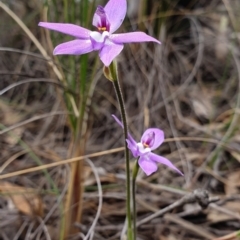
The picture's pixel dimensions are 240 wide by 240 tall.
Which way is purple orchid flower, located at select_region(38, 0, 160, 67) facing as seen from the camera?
toward the camera

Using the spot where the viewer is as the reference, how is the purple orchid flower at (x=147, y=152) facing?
facing the viewer

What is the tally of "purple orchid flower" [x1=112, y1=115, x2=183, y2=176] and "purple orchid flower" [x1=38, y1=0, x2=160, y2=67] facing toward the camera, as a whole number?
2
